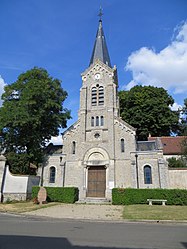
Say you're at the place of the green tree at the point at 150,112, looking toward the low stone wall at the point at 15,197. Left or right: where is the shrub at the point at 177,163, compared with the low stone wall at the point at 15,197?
left

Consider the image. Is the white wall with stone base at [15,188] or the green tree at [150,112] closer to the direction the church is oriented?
the white wall with stone base

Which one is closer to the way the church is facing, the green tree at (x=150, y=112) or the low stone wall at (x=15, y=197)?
the low stone wall

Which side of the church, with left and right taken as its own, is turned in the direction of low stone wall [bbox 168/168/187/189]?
left

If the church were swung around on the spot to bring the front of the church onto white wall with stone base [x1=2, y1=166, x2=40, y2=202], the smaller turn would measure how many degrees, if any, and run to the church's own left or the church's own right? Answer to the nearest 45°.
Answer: approximately 45° to the church's own right

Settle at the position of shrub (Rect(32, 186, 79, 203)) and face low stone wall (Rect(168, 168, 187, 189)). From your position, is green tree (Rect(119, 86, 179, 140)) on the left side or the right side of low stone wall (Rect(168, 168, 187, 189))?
left

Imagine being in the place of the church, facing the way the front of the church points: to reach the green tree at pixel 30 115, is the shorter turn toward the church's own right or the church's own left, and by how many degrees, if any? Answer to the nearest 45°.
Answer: approximately 90° to the church's own right

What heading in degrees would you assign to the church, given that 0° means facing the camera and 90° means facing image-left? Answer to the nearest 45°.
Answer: approximately 0°

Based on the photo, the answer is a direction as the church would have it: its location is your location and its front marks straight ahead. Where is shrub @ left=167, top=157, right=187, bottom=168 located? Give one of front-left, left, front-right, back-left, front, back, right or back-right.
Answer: left

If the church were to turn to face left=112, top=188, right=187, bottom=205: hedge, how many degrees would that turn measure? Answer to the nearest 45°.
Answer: approximately 45° to its left

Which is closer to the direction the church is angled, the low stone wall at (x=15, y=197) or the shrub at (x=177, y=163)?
the low stone wall

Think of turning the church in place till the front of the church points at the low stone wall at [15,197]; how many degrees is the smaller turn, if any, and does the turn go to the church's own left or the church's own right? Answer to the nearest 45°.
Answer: approximately 45° to the church's own right

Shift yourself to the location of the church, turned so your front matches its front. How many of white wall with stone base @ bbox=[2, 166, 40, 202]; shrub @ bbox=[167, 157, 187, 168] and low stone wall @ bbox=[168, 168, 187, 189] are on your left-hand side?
2
